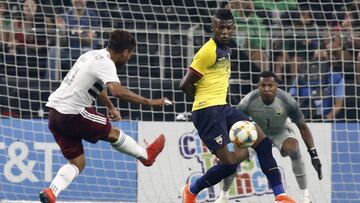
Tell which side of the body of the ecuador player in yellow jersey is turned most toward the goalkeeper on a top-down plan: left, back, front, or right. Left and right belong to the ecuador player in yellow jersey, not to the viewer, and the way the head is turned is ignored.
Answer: left

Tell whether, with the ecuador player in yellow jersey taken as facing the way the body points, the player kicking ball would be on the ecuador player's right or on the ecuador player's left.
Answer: on the ecuador player's right

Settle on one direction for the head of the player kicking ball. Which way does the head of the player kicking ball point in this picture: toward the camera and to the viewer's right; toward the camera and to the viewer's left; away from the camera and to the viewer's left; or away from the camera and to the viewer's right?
away from the camera and to the viewer's right

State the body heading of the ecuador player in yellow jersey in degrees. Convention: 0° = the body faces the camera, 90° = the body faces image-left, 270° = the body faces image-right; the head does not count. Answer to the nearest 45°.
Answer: approximately 315°
